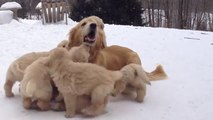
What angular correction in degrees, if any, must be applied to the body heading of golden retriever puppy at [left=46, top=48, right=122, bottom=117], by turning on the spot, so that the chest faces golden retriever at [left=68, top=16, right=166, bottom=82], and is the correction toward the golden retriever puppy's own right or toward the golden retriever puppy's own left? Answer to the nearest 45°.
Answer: approximately 90° to the golden retriever puppy's own right

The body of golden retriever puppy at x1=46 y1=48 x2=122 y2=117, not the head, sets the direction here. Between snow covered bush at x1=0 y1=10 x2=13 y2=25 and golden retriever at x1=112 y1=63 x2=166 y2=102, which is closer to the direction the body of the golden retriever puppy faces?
the snow covered bush

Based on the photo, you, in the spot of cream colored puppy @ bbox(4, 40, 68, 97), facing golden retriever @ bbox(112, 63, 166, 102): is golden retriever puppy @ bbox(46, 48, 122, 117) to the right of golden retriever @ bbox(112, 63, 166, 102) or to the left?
right

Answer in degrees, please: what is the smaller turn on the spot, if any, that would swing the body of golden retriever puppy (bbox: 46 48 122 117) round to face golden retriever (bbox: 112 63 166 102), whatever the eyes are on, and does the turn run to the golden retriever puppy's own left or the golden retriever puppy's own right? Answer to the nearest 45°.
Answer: approximately 135° to the golden retriever puppy's own right

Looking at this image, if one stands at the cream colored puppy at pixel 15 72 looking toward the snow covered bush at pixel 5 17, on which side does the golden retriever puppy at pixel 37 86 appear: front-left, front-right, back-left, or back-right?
back-right
